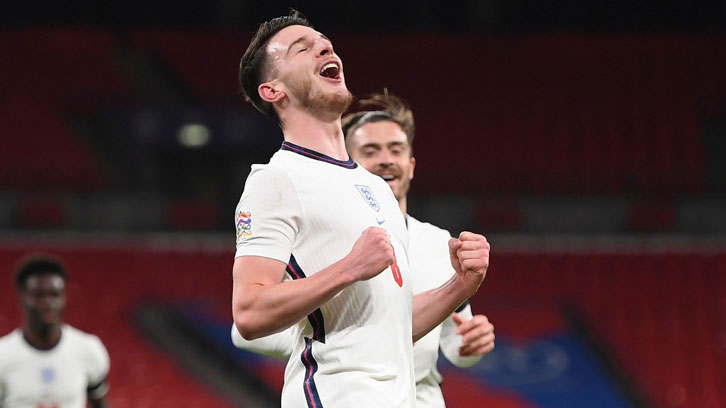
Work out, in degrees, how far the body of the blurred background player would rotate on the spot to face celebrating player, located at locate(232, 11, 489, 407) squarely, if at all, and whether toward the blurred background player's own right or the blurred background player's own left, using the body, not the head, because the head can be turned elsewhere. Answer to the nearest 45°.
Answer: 0° — they already face them

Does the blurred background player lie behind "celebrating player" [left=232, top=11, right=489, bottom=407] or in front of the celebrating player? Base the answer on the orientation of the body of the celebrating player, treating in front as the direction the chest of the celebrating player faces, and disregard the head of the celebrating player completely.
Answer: behind

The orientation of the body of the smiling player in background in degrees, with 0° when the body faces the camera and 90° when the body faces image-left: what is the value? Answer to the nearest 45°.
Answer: approximately 0°

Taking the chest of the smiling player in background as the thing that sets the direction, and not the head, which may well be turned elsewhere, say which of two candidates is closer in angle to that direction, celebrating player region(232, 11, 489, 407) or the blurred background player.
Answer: the celebrating player

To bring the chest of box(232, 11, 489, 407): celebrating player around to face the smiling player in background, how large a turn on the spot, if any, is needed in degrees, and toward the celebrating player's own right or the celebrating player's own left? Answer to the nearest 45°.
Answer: approximately 135° to the celebrating player's own left

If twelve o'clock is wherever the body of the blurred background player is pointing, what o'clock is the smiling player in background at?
The smiling player in background is roughly at 11 o'clock from the blurred background player.

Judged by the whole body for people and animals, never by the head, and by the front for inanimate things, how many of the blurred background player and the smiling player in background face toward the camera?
2
